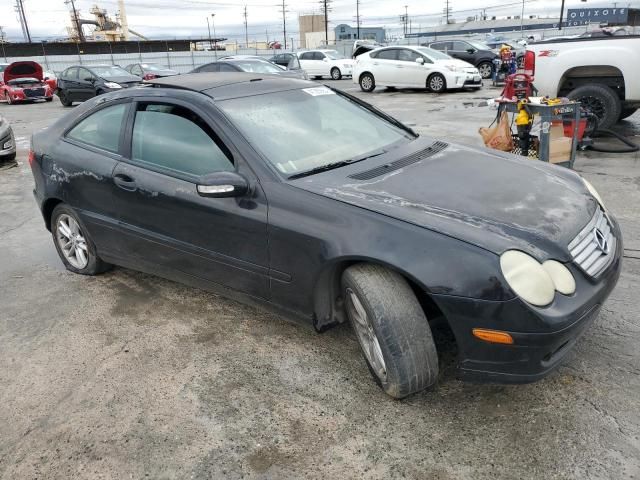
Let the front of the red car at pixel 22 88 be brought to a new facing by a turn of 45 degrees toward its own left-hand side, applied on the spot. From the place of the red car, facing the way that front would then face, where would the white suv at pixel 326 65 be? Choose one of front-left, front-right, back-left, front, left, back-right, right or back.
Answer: front

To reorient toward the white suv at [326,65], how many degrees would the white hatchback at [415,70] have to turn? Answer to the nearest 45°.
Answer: approximately 180°

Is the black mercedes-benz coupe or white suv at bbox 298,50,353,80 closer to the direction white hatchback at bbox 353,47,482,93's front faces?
the black mercedes-benz coupe

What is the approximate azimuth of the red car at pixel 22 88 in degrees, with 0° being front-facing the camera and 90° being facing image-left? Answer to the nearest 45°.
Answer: approximately 315°

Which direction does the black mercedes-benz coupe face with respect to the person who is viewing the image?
facing the viewer and to the right of the viewer

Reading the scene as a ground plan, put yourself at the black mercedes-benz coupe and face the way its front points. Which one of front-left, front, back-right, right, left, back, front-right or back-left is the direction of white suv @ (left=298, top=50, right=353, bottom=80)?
back-left

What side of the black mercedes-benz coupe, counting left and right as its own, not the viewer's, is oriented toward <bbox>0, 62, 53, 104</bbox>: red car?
back

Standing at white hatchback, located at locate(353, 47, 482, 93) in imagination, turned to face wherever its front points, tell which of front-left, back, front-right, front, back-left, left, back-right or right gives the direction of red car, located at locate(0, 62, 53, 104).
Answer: back-right

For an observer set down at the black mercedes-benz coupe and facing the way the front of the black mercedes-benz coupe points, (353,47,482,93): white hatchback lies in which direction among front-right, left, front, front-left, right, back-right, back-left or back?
back-left
